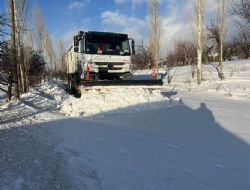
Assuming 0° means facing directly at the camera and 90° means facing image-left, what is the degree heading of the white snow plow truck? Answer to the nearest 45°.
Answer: approximately 0°

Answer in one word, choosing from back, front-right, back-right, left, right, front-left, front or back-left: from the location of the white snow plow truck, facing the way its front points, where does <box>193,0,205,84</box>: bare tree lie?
back-left
